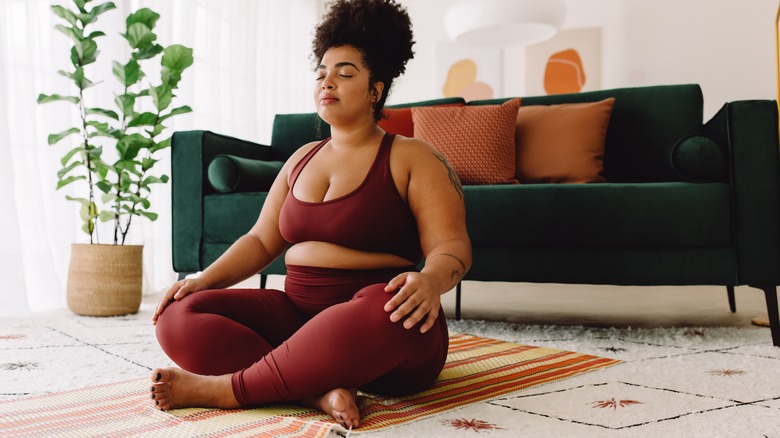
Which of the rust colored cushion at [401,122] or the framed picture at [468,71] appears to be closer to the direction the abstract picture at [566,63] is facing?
the rust colored cushion

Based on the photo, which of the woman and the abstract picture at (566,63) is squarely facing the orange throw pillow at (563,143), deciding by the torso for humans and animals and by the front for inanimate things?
the abstract picture

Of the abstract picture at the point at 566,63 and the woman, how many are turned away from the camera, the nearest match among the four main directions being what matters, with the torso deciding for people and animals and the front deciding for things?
0

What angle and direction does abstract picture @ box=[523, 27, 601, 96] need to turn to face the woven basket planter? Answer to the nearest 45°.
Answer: approximately 45° to its right

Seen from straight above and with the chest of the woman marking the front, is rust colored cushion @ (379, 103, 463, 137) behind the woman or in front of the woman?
behind

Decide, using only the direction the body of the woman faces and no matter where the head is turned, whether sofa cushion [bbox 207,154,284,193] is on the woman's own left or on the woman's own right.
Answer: on the woman's own right

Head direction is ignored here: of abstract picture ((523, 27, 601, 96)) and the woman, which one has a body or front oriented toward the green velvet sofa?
the abstract picture

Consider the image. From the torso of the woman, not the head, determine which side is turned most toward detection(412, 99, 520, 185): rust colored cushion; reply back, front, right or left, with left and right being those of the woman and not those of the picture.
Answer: back

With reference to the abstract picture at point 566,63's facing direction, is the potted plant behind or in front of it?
in front

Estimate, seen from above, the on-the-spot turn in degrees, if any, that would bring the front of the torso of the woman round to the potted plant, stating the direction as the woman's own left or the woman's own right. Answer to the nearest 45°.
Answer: approximately 90° to the woman's own right

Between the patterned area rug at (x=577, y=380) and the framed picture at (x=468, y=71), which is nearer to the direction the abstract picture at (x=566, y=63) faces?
the patterned area rug

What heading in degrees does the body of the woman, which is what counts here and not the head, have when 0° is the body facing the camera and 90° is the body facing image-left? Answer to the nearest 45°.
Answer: approximately 45°

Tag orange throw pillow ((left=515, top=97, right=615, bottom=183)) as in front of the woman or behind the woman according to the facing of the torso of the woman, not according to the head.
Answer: behind

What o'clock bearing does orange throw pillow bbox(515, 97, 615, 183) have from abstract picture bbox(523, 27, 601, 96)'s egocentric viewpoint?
The orange throw pillow is roughly at 12 o'clock from the abstract picture.
